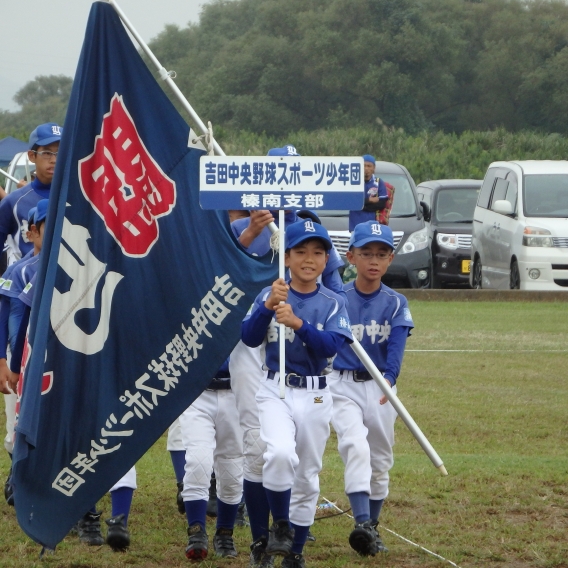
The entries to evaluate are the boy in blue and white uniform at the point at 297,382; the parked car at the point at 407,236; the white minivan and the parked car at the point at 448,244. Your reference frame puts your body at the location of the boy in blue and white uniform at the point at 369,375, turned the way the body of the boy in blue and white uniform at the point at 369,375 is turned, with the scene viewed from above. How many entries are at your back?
3

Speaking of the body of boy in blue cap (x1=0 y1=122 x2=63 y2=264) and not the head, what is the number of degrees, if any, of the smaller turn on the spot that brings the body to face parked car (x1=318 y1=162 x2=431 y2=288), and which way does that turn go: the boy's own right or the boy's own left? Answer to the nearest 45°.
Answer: approximately 90° to the boy's own left

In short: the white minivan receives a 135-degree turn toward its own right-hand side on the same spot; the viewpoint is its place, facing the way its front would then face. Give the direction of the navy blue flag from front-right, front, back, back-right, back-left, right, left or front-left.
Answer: left

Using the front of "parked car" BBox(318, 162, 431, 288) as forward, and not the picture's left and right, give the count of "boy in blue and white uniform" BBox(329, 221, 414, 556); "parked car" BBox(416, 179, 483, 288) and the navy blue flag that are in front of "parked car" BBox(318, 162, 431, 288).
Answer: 2

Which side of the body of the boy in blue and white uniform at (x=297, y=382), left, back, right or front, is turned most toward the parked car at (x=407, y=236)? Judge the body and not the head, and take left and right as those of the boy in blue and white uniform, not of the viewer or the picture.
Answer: back

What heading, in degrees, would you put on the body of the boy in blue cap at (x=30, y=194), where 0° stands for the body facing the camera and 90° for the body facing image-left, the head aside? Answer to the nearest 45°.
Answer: approximately 315°

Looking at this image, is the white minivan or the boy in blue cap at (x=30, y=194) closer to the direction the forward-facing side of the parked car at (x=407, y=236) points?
the boy in blue cap

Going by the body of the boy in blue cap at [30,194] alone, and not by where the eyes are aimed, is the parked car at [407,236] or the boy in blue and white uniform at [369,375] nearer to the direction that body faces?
the boy in blue and white uniform

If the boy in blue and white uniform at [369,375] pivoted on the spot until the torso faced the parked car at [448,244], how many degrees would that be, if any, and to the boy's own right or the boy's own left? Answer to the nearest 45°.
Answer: approximately 180°

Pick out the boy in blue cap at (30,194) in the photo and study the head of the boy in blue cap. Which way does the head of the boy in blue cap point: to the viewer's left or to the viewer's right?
to the viewer's right

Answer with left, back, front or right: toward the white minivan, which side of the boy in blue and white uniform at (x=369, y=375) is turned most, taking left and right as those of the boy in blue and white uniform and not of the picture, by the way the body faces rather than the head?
back

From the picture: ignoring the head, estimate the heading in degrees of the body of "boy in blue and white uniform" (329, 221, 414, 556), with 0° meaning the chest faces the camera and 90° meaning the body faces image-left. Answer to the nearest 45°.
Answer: approximately 0°

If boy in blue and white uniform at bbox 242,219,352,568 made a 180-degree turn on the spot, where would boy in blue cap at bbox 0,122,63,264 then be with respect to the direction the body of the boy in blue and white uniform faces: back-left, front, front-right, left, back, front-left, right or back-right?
front-left

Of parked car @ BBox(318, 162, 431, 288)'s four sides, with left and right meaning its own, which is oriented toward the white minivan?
left
